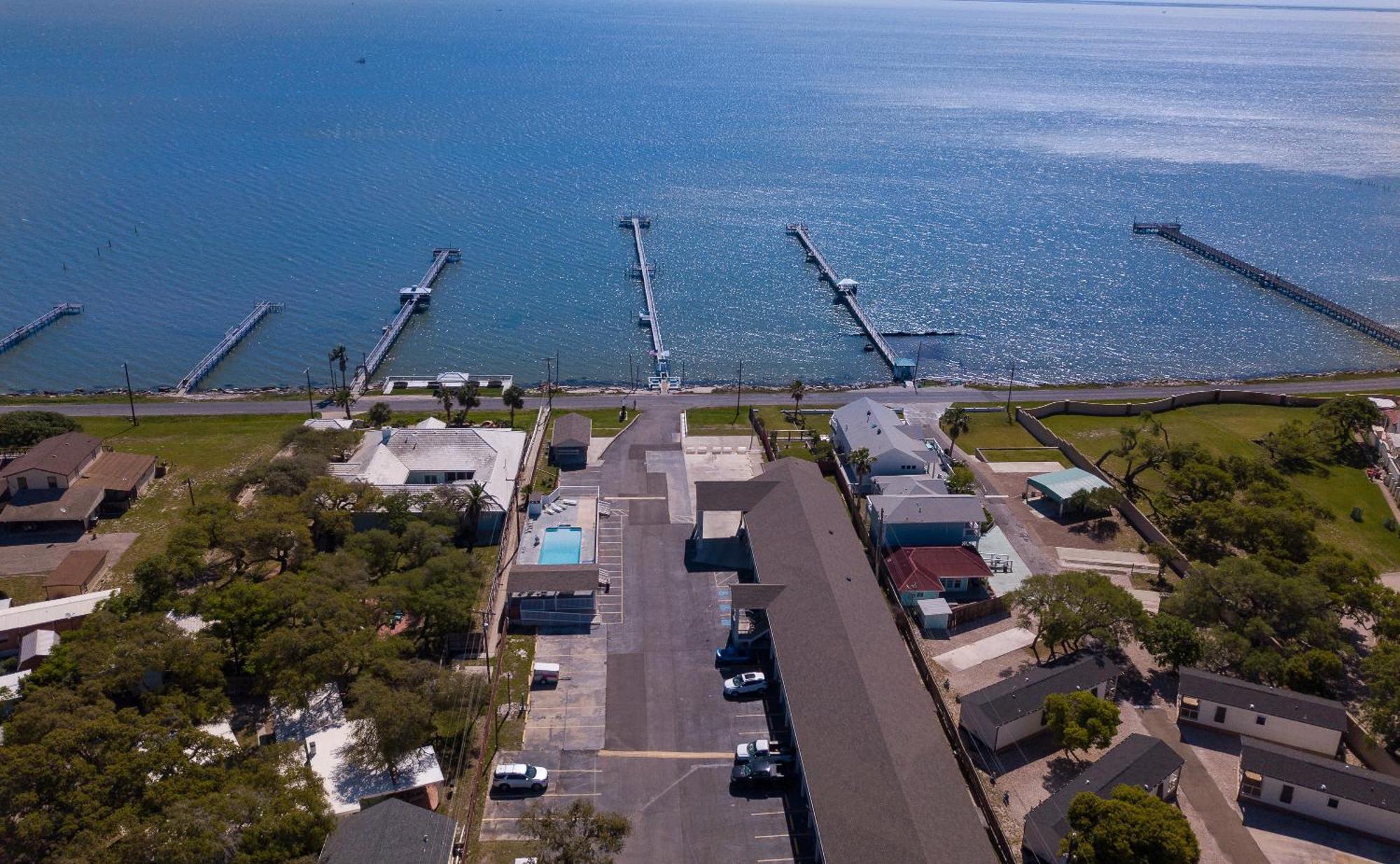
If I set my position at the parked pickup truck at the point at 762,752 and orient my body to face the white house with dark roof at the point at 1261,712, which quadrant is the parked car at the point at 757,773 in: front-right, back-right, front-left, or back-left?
back-right
